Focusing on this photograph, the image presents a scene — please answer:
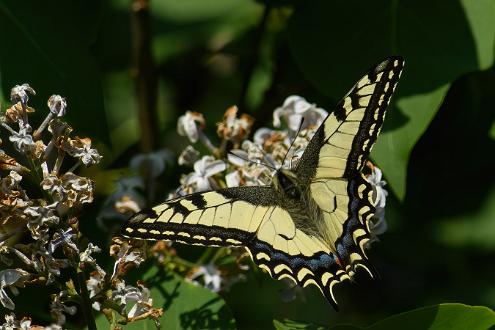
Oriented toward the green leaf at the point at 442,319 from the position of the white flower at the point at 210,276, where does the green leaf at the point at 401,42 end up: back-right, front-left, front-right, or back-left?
front-left

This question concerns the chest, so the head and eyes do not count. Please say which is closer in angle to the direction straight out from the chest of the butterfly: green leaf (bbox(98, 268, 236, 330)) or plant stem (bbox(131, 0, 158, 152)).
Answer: the plant stem

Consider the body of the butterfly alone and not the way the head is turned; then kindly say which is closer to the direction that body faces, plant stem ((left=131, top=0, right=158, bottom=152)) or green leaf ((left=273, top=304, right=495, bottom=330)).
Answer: the plant stem

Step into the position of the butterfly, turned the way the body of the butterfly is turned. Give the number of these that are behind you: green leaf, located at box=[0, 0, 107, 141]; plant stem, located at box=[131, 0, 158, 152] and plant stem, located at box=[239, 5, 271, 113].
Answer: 0

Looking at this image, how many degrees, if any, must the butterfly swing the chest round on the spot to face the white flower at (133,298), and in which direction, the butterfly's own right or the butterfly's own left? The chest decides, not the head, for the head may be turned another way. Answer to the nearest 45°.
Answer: approximately 90° to the butterfly's own left

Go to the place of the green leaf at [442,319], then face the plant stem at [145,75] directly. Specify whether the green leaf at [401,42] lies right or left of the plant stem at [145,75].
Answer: right

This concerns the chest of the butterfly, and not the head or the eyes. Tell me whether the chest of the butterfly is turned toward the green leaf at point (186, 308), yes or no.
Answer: no

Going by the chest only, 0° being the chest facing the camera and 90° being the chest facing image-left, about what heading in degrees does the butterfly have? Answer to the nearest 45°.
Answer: approximately 135°

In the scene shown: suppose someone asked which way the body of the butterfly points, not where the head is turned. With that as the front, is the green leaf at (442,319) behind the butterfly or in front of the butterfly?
behind

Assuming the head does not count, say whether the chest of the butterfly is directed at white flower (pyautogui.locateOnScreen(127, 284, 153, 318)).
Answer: no

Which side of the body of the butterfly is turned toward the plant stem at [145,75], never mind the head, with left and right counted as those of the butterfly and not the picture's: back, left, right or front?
front
